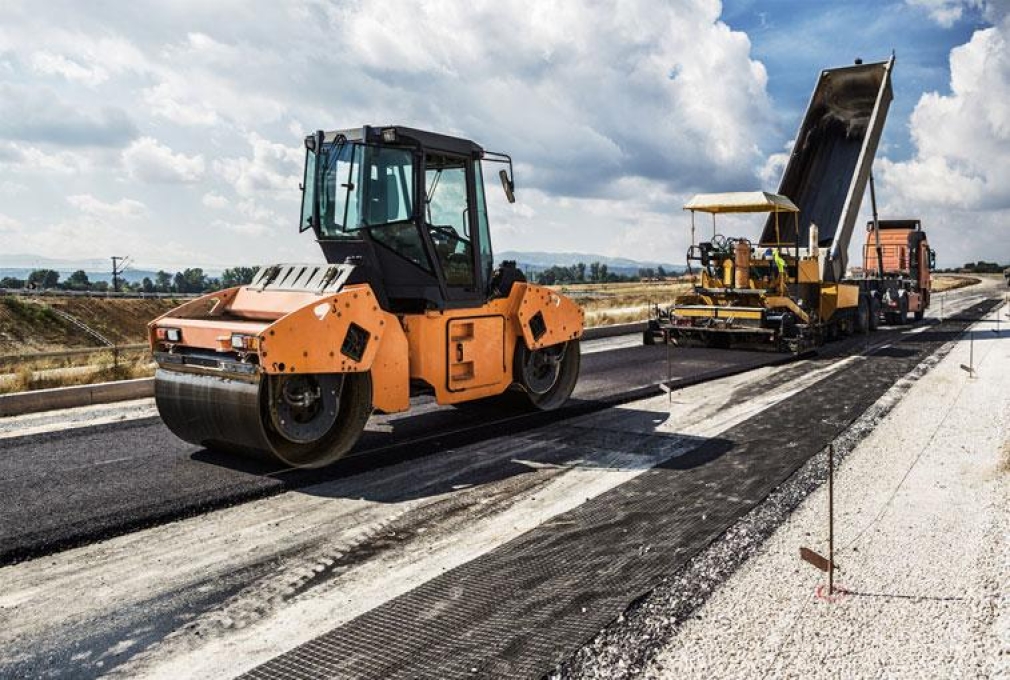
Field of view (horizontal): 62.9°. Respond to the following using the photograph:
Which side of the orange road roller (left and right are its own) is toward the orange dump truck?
back

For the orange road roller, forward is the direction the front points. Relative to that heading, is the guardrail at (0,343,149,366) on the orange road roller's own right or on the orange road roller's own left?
on the orange road roller's own right

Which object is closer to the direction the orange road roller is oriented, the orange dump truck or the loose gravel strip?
the loose gravel strip

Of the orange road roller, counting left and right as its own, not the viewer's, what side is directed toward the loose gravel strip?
left

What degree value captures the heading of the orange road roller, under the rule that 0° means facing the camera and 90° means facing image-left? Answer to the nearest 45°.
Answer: approximately 45°
